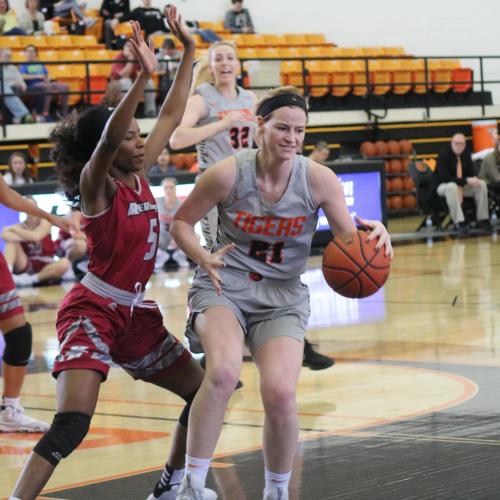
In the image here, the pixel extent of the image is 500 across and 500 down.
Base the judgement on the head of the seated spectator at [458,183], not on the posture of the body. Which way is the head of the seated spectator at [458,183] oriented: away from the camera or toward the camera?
toward the camera

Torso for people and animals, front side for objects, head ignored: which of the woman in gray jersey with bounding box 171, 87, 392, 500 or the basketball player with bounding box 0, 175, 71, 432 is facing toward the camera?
the woman in gray jersey

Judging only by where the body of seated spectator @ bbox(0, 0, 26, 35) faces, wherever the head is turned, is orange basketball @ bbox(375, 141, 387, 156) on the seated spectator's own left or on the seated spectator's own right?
on the seated spectator's own left

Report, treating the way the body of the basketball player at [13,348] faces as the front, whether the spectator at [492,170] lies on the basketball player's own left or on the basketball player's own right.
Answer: on the basketball player's own left

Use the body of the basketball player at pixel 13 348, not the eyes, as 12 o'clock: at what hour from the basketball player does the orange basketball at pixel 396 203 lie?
The orange basketball is roughly at 10 o'clock from the basketball player.

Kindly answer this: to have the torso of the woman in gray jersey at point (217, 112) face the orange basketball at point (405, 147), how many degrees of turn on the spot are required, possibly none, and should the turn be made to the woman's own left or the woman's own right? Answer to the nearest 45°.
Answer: approximately 135° to the woman's own left

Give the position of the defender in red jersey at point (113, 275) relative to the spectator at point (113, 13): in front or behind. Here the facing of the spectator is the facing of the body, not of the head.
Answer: in front

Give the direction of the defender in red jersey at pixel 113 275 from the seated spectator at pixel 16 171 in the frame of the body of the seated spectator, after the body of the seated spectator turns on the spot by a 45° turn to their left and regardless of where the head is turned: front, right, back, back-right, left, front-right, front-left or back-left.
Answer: front-right

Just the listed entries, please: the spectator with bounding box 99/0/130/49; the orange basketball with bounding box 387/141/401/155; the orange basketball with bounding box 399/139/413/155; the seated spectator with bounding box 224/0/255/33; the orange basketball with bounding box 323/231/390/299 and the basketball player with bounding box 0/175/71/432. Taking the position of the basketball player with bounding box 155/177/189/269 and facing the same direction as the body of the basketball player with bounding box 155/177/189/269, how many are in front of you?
2

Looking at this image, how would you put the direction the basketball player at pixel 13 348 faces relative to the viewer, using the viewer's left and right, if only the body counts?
facing to the right of the viewer

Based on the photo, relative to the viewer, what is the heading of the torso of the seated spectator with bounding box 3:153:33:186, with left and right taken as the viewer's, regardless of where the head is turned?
facing the viewer

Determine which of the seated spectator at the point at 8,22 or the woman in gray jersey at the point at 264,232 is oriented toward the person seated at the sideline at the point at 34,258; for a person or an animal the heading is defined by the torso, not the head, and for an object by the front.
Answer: the seated spectator

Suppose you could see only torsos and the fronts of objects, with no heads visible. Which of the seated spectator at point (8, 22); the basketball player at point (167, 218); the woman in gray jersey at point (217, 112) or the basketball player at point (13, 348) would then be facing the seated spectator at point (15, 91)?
the seated spectator at point (8, 22)

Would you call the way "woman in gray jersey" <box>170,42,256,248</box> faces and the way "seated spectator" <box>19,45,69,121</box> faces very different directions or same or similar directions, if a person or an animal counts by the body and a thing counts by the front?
same or similar directions

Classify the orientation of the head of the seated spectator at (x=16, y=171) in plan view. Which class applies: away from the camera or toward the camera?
toward the camera

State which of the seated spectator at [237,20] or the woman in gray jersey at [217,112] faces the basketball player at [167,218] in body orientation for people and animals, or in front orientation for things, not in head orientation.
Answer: the seated spectator

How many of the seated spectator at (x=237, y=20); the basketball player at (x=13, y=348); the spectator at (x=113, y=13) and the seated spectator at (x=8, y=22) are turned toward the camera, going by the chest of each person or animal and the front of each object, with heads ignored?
3

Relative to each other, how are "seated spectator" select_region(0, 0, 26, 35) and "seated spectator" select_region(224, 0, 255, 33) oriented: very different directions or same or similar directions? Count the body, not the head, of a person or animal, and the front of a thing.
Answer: same or similar directions

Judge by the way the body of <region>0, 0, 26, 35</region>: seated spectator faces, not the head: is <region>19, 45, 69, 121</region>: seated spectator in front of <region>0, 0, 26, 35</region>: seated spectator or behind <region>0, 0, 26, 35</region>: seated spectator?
in front
